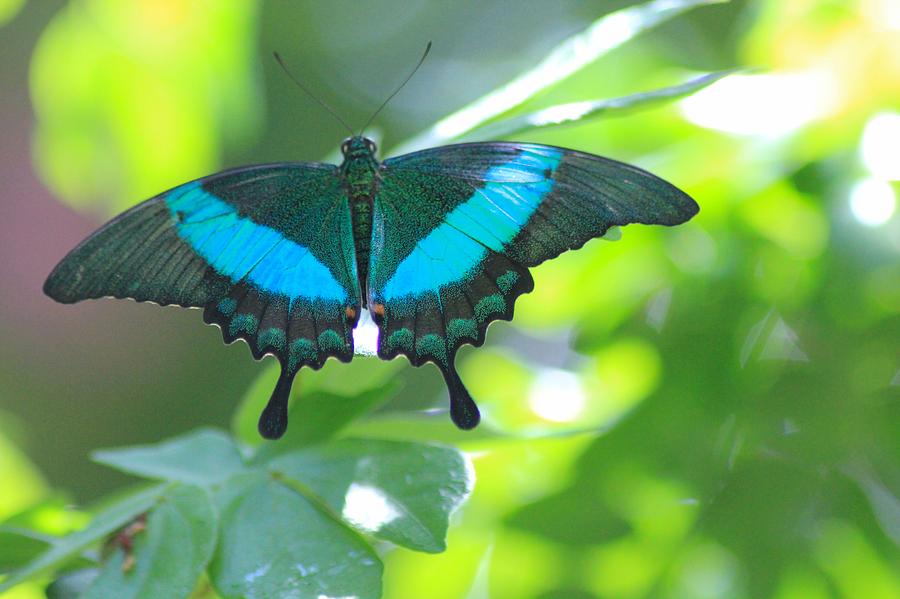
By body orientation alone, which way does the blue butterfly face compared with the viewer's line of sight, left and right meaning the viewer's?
facing away from the viewer

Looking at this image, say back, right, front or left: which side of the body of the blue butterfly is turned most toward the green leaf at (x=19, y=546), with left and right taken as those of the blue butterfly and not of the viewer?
left

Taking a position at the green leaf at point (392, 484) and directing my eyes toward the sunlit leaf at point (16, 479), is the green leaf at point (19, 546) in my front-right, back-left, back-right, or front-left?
front-left
